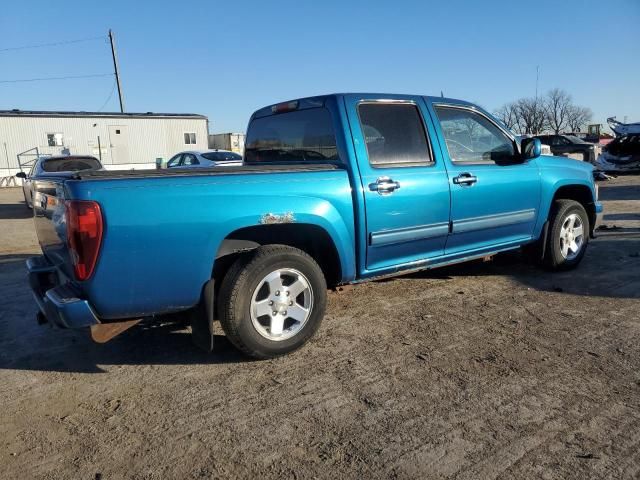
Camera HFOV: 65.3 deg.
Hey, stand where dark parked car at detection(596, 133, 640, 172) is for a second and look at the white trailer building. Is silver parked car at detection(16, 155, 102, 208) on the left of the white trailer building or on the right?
left

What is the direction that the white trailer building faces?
toward the camera

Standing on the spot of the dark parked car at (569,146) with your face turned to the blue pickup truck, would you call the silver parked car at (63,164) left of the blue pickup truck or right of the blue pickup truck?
right

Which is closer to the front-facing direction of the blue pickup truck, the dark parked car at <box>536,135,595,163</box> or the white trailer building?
the dark parked car

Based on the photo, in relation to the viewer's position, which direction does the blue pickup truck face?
facing away from the viewer and to the right of the viewer

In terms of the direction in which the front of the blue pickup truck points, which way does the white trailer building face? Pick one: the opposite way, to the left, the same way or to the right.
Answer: to the right

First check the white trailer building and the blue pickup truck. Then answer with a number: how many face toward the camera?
1

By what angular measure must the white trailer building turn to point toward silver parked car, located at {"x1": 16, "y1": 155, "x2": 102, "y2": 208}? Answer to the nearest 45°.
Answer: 0° — it already faces it

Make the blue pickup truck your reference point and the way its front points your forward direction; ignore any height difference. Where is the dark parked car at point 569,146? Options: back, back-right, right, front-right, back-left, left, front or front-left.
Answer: front
